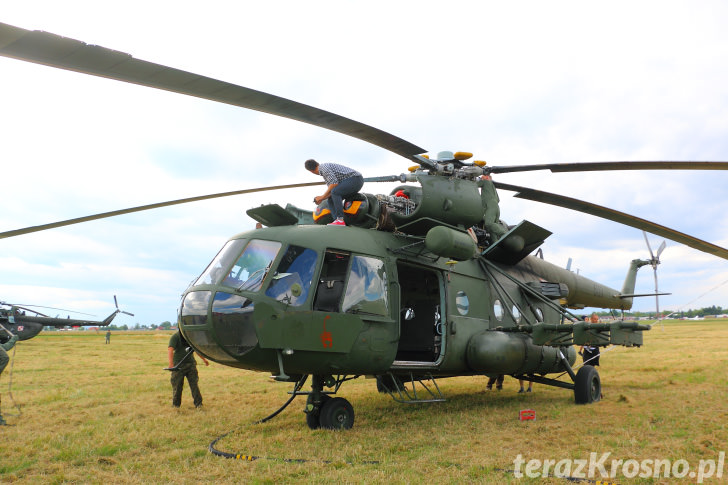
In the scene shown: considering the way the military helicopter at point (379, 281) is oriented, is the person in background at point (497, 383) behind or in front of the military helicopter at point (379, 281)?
behind

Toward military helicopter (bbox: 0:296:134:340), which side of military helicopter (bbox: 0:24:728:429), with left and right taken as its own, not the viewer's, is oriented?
right

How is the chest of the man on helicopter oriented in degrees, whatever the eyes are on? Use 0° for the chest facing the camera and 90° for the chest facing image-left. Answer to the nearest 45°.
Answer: approximately 90°

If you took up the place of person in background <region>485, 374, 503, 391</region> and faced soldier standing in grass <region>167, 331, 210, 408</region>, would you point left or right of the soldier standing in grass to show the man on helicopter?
left

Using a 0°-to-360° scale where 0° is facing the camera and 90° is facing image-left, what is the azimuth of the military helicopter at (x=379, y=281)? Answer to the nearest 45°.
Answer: approximately 45°

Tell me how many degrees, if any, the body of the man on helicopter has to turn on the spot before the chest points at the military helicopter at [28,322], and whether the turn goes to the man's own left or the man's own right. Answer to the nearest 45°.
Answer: approximately 45° to the man's own right

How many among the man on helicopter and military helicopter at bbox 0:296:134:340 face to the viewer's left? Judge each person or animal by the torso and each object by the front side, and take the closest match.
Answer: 2

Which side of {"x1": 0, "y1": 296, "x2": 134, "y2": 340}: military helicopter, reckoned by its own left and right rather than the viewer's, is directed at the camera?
left

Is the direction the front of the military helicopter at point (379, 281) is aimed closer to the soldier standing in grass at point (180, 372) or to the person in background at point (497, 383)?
the soldier standing in grass
